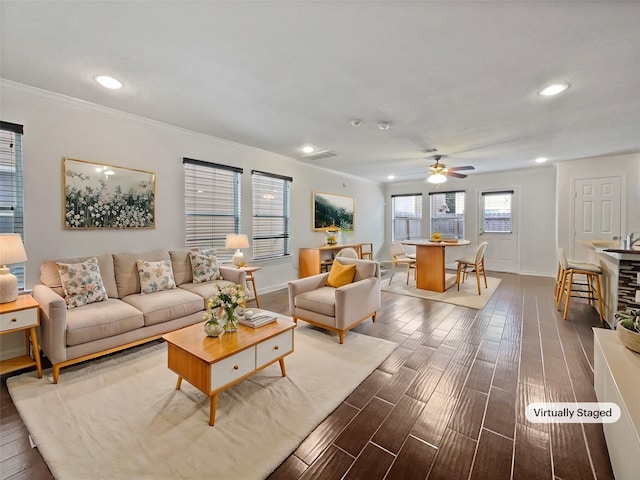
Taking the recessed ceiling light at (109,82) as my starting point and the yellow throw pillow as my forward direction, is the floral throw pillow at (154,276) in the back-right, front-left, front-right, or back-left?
front-left

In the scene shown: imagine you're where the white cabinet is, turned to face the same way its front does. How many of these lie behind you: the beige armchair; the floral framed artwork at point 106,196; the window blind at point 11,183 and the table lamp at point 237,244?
0

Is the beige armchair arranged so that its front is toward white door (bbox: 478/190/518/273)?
no

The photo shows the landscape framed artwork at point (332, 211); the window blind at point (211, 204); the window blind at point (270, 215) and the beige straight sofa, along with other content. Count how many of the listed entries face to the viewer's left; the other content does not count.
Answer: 0

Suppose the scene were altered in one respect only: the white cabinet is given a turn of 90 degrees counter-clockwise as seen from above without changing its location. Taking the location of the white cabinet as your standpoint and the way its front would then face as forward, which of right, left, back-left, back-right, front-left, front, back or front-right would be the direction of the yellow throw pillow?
right

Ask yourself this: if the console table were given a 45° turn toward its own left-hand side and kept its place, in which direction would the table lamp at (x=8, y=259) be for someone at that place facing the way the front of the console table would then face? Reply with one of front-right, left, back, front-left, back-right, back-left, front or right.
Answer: back-right

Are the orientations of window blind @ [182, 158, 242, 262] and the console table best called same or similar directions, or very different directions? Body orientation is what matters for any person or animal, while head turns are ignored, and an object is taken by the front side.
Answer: same or similar directions

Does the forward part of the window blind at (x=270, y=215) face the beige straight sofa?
no

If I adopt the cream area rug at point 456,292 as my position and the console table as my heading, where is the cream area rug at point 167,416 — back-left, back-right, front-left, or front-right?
front-left

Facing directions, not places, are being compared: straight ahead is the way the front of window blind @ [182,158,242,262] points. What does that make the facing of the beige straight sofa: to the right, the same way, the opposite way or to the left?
the same way

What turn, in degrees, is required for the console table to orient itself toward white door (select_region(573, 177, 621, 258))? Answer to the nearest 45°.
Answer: approximately 45° to its left

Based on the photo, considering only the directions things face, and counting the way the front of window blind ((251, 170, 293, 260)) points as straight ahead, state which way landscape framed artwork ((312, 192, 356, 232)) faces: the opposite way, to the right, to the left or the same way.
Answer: the same way

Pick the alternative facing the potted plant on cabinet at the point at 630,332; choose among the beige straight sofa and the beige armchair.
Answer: the beige straight sofa

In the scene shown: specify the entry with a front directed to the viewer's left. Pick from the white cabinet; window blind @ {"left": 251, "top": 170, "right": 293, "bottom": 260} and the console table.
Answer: the white cabinet

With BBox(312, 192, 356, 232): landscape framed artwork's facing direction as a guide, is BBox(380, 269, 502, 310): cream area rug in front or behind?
in front

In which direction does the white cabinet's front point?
to the viewer's left

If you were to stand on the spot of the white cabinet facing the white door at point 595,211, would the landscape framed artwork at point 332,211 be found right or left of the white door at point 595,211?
left

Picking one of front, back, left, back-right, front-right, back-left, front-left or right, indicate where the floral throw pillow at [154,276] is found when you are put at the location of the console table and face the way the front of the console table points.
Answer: right

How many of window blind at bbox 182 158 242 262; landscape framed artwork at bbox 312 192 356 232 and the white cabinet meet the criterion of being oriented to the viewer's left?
1

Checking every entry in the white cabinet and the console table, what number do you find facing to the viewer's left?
1

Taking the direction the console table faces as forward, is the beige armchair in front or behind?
in front

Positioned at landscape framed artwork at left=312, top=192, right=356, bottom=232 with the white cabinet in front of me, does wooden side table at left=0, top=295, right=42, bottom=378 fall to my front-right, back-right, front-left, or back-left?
front-right

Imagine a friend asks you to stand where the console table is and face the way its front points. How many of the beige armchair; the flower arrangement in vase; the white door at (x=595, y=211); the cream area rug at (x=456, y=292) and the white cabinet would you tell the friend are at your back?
0

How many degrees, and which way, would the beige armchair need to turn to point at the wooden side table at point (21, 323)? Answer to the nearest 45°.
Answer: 0° — it already faces it

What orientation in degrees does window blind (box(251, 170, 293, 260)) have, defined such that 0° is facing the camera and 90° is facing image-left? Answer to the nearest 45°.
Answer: approximately 315°
